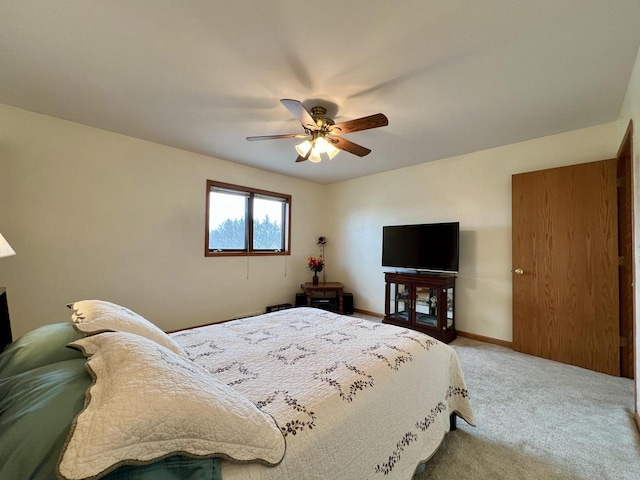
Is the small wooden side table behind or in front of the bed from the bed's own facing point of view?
in front

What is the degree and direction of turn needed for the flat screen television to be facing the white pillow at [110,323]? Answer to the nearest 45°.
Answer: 0° — it already faces it

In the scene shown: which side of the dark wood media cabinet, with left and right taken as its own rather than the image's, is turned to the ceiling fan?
front

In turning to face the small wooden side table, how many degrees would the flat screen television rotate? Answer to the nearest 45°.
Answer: approximately 45° to its right

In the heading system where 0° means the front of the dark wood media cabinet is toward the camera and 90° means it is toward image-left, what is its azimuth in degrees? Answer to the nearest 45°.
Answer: approximately 45°

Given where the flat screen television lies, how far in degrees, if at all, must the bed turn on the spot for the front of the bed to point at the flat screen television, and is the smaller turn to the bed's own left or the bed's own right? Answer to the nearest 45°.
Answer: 0° — it already faces it

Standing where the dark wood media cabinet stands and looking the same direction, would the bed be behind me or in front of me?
in front

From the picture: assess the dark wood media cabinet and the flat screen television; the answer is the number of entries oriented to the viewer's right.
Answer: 0

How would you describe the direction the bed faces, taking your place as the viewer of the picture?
facing away from the viewer and to the right of the viewer
